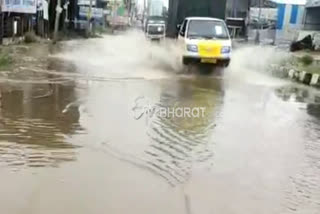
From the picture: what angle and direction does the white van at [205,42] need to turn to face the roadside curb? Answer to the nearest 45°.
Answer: approximately 90° to its left

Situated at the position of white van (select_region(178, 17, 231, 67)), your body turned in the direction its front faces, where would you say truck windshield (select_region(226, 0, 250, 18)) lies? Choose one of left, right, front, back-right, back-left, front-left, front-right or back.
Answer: back

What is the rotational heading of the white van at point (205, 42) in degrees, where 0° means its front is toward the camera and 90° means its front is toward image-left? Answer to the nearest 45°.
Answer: approximately 0°

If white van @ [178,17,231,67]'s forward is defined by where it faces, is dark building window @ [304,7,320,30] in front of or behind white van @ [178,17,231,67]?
behind

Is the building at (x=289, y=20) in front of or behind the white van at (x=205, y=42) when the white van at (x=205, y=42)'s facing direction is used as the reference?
behind

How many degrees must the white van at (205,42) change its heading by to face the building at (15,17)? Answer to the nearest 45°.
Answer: approximately 135° to its right
